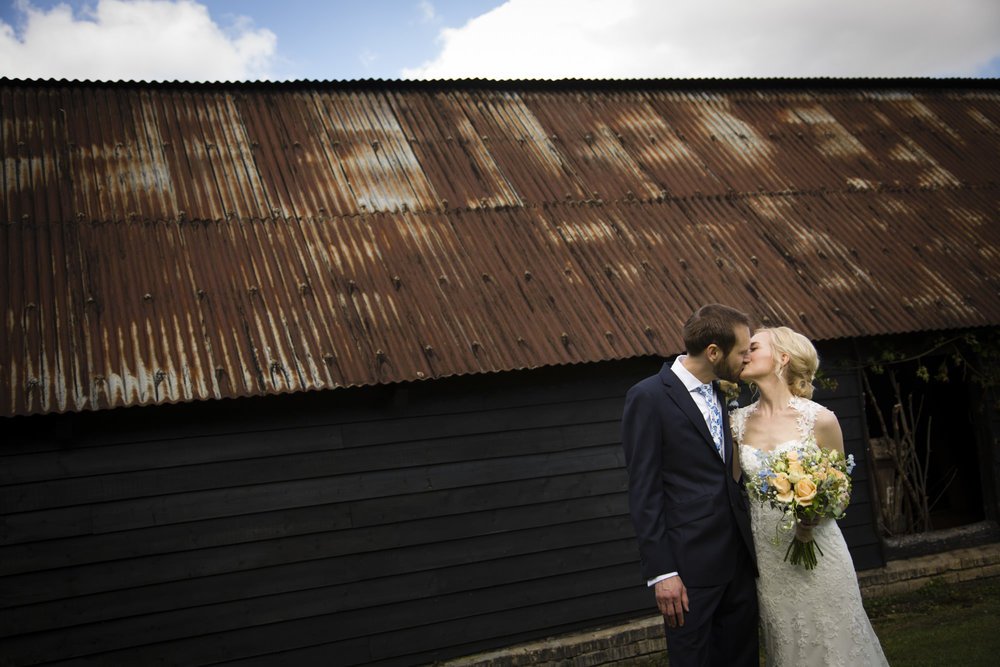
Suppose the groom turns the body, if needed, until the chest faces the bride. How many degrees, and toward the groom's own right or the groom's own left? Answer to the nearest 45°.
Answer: approximately 90° to the groom's own left

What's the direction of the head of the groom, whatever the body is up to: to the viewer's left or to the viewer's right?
to the viewer's right

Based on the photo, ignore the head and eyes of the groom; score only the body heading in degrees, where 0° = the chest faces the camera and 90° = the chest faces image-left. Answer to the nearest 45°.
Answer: approximately 315°

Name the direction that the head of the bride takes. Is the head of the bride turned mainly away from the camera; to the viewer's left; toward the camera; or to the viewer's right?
to the viewer's left
